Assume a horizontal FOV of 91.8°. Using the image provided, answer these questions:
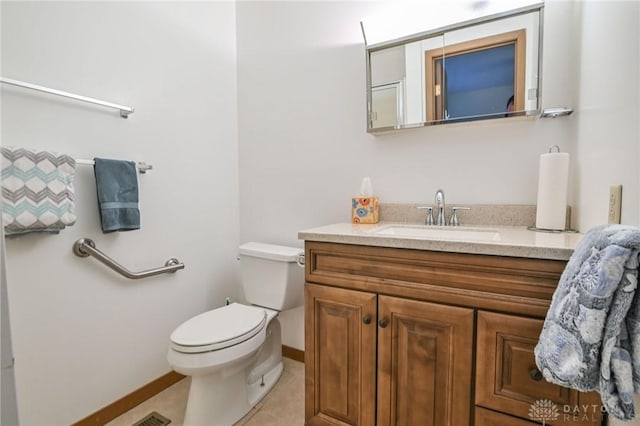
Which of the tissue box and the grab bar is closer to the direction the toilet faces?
the grab bar

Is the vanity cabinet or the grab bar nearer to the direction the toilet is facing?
the grab bar

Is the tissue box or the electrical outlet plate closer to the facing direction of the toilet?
the electrical outlet plate

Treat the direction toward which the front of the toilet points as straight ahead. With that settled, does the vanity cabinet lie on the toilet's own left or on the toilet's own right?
on the toilet's own left

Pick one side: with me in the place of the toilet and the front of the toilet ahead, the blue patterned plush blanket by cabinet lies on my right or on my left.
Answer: on my left

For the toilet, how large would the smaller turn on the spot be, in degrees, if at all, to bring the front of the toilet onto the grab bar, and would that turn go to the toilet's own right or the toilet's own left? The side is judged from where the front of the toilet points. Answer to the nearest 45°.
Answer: approximately 45° to the toilet's own right

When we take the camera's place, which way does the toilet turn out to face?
facing the viewer and to the left of the viewer

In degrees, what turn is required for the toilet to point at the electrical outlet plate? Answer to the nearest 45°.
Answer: approximately 90° to its left

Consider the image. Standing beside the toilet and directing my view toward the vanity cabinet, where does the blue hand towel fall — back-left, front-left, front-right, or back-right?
back-right
